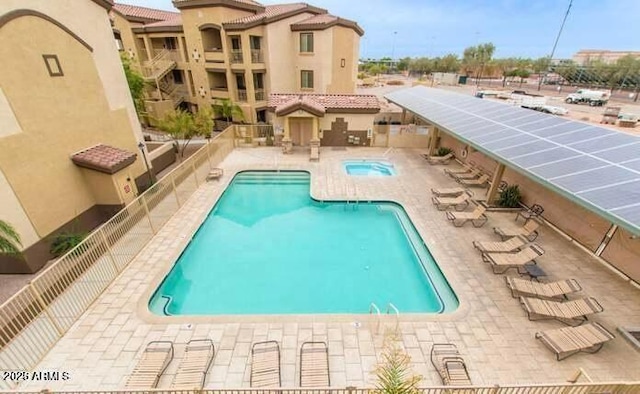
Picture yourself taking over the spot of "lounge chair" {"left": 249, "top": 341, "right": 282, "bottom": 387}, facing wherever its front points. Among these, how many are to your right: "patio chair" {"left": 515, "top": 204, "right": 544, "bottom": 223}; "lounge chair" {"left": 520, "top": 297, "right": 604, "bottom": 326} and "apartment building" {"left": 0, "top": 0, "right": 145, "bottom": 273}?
2

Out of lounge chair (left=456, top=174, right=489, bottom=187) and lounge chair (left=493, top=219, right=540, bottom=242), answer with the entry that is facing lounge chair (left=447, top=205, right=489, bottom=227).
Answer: lounge chair (left=493, top=219, right=540, bottom=242)

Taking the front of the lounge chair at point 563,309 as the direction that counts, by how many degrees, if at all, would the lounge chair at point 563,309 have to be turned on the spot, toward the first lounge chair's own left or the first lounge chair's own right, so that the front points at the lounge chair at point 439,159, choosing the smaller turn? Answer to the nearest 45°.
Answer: approximately 45° to the first lounge chair's own right

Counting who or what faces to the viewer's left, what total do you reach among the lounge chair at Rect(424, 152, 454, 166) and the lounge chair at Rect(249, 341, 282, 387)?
1

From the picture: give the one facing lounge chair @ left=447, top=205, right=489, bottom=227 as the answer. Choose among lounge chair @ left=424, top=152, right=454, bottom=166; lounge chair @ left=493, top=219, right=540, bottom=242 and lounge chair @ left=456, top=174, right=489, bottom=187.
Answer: lounge chair @ left=493, top=219, right=540, bottom=242

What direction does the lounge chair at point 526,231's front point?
to the viewer's left

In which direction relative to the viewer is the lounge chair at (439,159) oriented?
to the viewer's left

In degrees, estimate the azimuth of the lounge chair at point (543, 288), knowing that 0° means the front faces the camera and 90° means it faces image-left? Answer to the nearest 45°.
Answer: approximately 90°

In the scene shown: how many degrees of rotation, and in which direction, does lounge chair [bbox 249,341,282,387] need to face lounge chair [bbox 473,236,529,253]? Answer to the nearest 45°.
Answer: approximately 90° to its right

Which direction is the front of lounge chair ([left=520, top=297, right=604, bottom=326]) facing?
to the viewer's left

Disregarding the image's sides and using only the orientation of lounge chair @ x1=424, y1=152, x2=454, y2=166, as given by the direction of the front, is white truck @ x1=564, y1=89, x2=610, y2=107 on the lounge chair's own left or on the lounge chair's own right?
on the lounge chair's own right

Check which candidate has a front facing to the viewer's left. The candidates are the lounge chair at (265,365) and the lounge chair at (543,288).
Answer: the lounge chair at (543,288)

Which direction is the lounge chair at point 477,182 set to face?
to the viewer's left

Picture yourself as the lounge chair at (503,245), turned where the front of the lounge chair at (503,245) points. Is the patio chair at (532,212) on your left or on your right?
on your right

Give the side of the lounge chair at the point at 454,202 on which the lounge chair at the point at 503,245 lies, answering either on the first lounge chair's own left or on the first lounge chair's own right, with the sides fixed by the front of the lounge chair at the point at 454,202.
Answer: on the first lounge chair's own left
